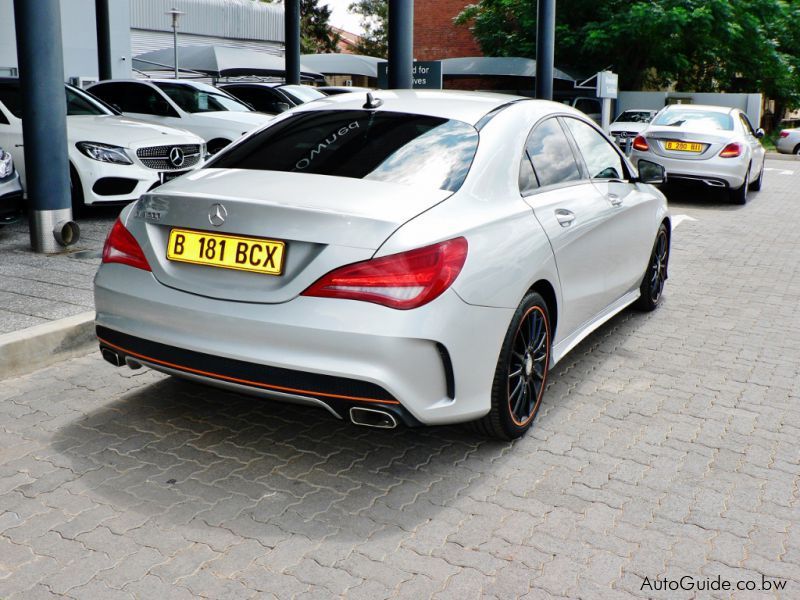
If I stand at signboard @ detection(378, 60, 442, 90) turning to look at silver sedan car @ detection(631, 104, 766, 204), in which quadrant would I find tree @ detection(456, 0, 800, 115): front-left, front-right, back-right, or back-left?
front-left

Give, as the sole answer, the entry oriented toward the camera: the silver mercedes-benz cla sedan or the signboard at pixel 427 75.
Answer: the signboard

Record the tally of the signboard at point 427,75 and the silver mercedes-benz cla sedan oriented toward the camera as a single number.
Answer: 1

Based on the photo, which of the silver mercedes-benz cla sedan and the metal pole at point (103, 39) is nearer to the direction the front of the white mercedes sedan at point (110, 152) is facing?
the silver mercedes-benz cla sedan

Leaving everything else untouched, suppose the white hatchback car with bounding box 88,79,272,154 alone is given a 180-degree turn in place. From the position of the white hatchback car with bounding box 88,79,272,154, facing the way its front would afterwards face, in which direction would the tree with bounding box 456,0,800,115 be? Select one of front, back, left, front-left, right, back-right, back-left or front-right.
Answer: right

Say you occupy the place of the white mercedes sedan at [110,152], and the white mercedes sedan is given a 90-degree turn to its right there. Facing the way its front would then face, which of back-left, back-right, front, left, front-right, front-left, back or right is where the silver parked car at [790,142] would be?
back

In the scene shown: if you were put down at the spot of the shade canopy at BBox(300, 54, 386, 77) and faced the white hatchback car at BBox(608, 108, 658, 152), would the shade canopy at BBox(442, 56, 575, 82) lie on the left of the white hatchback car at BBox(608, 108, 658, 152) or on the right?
left

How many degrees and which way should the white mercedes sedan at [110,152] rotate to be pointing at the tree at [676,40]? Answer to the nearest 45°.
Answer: approximately 90° to its left

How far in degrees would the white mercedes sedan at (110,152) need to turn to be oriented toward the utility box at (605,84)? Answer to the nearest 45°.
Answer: approximately 90° to its left

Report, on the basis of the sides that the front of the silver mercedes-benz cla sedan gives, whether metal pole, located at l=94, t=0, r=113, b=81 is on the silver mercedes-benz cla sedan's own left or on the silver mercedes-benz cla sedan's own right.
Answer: on the silver mercedes-benz cla sedan's own left

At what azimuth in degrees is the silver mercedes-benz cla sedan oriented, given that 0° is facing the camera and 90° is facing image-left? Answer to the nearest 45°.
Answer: approximately 225°

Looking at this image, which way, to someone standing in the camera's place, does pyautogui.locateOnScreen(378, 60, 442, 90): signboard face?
facing the viewer

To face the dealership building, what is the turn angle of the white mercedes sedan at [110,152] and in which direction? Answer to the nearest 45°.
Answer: approximately 135° to its left

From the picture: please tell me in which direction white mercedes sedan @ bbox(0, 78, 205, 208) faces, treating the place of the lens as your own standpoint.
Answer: facing the viewer and to the right of the viewer

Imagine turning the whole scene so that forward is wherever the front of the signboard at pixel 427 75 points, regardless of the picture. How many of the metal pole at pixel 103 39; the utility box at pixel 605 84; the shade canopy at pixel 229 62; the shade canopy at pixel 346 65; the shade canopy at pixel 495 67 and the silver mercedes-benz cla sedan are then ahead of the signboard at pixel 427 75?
1

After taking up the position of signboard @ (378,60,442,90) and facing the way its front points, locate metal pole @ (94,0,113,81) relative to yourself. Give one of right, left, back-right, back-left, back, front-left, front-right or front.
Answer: back-right

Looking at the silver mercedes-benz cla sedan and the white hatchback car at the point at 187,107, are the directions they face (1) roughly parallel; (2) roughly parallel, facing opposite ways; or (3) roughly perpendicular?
roughly perpendicular

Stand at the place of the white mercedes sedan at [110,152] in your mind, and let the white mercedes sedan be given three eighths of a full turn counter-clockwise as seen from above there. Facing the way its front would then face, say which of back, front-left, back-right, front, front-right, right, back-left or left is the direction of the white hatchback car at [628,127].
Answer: front-right
